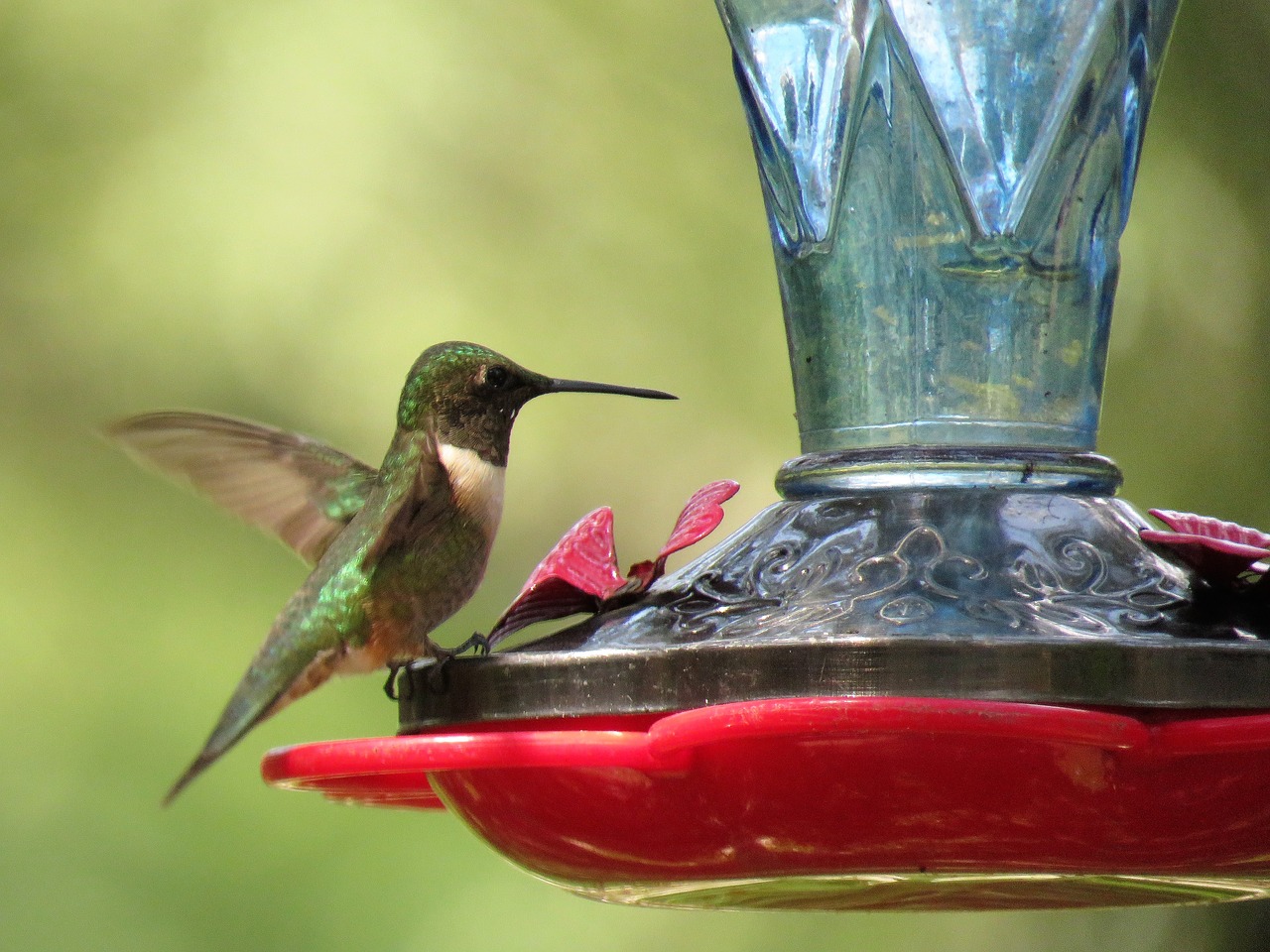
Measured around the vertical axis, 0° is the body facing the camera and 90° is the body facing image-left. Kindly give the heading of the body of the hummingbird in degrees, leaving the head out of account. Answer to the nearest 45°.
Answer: approximately 270°
